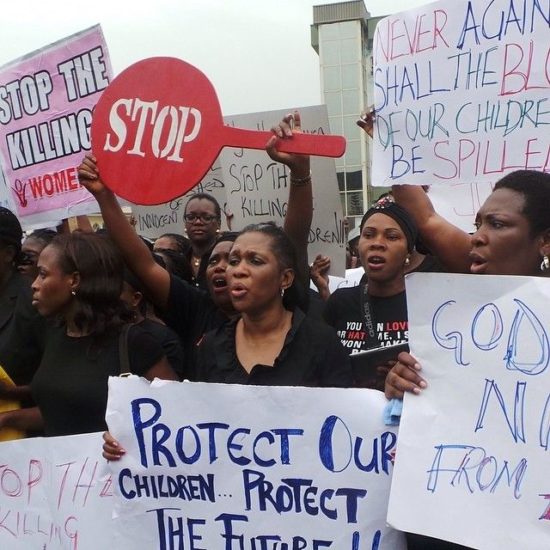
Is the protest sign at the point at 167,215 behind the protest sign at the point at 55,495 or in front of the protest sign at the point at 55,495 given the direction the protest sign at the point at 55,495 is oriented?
behind

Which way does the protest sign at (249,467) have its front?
toward the camera

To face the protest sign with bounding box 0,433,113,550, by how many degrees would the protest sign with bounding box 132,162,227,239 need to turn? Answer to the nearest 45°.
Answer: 0° — it already faces it

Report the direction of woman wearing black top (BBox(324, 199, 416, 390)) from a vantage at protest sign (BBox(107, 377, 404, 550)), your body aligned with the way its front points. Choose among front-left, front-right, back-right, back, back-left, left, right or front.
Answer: back-left

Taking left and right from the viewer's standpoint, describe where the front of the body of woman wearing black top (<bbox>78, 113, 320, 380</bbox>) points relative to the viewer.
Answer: facing the viewer and to the left of the viewer

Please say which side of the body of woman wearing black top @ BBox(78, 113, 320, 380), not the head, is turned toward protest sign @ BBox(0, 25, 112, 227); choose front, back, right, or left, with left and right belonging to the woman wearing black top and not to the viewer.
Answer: right

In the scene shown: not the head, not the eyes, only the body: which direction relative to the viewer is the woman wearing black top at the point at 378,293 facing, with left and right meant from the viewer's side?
facing the viewer

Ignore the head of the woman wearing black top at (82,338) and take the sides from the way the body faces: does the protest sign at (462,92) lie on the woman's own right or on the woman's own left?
on the woman's own left

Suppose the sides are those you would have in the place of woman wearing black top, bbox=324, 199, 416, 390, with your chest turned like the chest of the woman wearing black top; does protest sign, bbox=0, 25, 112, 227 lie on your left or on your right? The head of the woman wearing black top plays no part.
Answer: on your right

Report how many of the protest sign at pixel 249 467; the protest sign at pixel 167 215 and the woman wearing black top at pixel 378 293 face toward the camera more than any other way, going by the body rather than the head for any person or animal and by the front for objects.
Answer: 3

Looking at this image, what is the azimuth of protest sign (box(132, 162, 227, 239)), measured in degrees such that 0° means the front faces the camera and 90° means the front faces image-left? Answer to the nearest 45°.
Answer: approximately 0°

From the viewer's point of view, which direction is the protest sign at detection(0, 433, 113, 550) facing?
toward the camera
